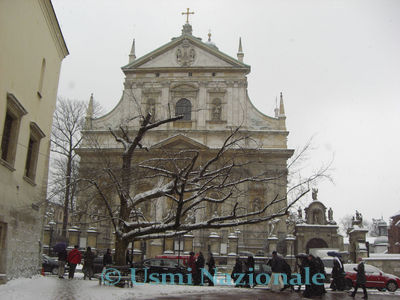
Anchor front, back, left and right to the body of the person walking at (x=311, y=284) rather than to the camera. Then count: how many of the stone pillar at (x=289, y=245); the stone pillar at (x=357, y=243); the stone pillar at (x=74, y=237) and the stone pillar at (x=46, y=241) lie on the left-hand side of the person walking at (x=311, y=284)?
0

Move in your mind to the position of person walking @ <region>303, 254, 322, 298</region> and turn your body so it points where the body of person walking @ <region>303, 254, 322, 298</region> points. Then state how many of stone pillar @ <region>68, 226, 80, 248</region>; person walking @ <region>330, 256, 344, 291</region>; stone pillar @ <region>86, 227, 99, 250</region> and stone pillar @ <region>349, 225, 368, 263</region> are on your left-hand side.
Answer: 0

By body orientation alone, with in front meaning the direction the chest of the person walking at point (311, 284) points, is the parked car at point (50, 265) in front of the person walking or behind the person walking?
in front

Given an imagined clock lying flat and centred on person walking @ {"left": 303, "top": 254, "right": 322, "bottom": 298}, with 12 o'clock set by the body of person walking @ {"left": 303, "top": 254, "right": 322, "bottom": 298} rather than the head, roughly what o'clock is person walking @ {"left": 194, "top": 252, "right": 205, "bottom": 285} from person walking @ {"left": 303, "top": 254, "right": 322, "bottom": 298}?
person walking @ {"left": 194, "top": 252, "right": 205, "bottom": 285} is roughly at 1 o'clock from person walking @ {"left": 303, "top": 254, "right": 322, "bottom": 298}.

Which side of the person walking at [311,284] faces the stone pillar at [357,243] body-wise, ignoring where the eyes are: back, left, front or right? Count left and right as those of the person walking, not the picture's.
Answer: right

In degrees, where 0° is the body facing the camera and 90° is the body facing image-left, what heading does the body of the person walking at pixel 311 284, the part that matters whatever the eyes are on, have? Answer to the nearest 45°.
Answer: approximately 90°

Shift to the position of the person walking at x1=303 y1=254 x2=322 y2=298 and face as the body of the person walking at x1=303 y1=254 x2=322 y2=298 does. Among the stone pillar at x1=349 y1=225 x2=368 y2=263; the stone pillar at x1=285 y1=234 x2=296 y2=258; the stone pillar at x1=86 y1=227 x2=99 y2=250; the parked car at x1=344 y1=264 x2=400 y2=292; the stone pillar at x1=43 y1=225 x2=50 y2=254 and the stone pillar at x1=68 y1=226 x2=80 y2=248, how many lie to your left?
0

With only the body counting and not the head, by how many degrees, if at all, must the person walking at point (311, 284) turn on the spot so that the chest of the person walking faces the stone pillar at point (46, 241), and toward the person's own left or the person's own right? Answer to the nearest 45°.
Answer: approximately 45° to the person's own right

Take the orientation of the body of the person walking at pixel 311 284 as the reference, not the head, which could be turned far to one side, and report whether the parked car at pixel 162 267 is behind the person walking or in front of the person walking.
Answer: in front

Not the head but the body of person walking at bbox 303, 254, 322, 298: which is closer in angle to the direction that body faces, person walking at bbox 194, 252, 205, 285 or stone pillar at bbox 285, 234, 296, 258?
the person walking

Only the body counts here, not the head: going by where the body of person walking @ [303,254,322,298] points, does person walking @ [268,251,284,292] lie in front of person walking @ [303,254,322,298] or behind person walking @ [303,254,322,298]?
in front

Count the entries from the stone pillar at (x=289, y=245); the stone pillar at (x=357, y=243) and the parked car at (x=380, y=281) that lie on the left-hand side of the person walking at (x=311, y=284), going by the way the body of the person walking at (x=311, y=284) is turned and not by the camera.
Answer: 0

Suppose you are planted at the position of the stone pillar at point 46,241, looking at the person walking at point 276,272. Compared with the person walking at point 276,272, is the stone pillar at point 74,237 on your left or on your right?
left
